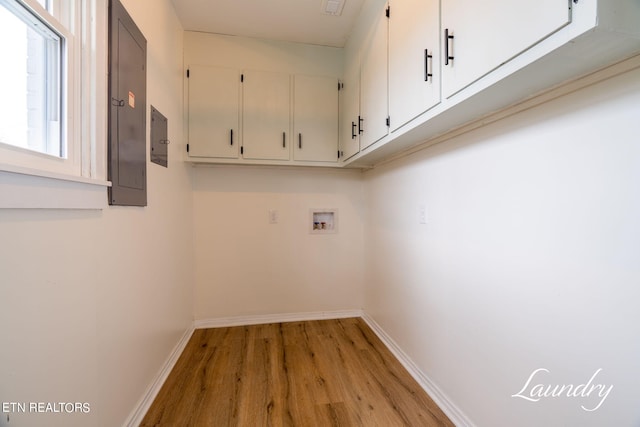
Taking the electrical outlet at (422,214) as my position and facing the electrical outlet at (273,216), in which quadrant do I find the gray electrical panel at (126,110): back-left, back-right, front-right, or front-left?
front-left

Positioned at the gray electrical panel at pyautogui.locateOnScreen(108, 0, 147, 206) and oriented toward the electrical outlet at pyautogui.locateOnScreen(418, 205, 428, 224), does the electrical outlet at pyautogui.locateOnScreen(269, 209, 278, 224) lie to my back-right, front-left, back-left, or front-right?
front-left

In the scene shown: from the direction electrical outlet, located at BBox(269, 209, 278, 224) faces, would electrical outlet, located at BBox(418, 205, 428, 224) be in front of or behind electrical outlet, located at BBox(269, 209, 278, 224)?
in front

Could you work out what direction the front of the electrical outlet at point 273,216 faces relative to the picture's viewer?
facing the viewer

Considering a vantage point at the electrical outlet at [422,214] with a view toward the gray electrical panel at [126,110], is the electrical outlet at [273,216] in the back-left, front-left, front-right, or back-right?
front-right

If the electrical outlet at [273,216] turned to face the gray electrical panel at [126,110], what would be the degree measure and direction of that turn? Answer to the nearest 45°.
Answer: approximately 45° to its right
